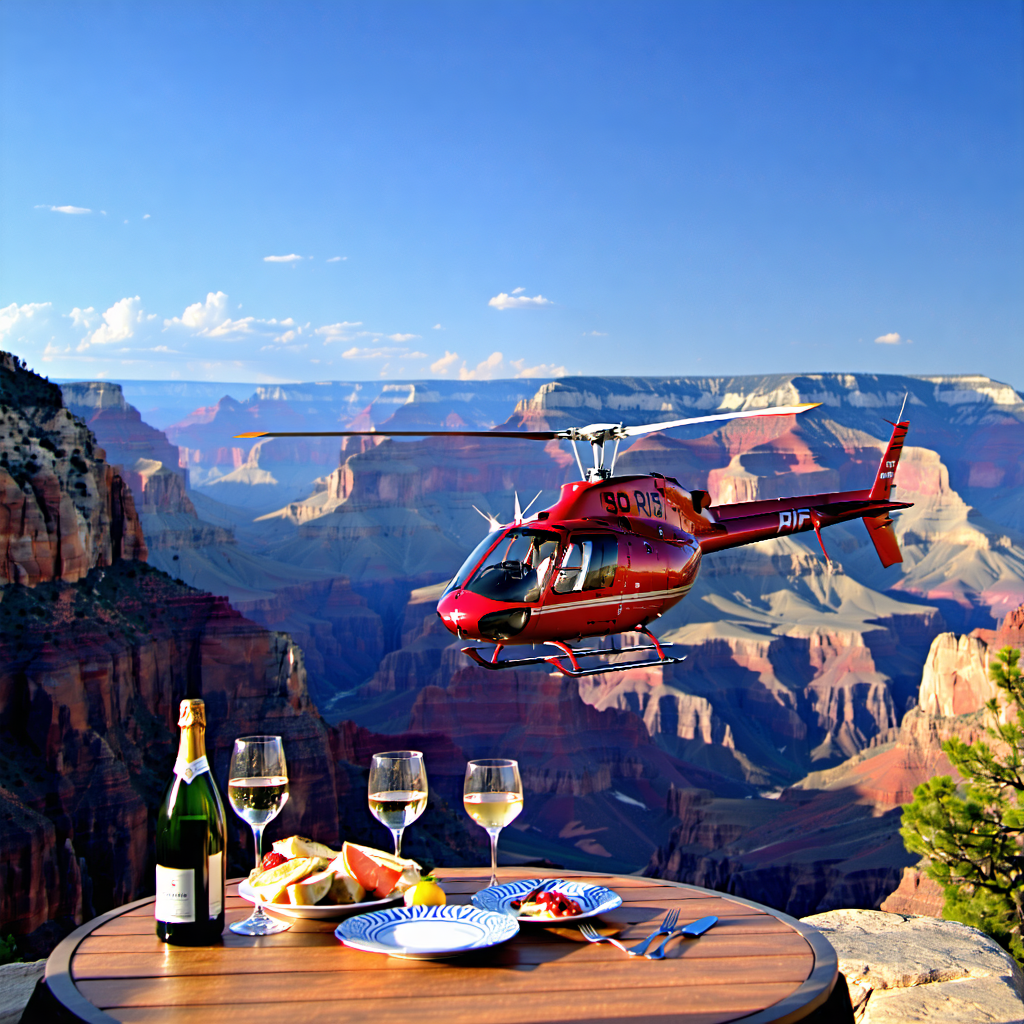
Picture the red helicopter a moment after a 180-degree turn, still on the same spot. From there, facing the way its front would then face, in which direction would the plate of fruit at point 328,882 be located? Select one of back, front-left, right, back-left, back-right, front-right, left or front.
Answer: back-right

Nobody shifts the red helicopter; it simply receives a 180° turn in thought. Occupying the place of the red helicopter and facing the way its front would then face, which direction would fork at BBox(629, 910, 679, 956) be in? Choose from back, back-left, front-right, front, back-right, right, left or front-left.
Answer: back-right

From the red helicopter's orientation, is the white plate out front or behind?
out front

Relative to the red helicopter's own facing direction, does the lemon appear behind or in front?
in front

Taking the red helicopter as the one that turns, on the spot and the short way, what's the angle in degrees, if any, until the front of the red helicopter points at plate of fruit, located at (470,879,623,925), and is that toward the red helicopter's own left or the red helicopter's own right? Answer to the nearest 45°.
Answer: approximately 45° to the red helicopter's own left

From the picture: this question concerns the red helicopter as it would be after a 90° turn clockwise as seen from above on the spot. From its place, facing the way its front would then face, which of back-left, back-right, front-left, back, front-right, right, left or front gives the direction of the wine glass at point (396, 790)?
back-left

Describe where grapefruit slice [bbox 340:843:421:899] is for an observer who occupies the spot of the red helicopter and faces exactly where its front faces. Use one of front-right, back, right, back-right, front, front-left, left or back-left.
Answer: front-left

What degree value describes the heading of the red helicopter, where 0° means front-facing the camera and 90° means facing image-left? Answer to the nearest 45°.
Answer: approximately 45°

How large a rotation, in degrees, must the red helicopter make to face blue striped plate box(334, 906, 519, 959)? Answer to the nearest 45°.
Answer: approximately 45° to its left

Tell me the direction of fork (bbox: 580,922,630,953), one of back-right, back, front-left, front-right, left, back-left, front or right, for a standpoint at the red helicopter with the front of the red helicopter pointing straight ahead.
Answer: front-left

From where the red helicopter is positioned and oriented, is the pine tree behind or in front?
behind

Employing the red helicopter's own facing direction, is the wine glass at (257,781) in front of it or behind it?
in front

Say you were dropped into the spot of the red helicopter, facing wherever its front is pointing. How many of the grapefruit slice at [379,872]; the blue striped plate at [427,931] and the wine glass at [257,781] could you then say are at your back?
0
